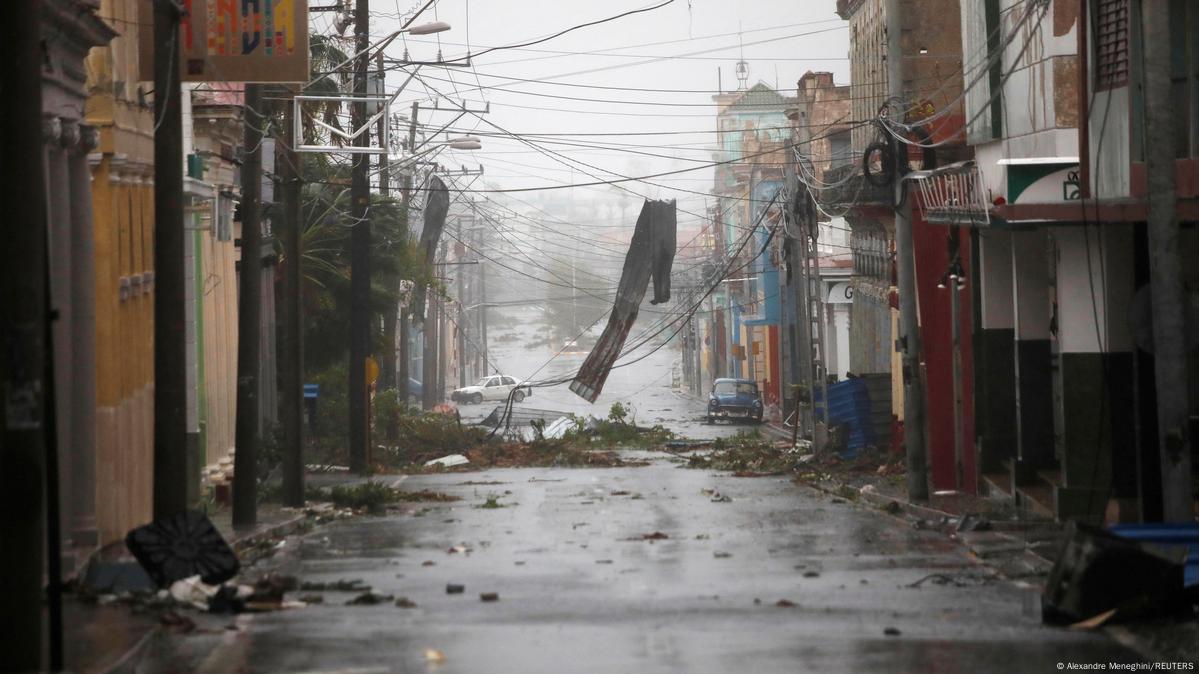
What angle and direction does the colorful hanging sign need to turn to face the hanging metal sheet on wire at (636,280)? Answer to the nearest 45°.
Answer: approximately 135° to its left

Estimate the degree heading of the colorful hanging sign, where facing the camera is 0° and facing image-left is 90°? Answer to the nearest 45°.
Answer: approximately 0°

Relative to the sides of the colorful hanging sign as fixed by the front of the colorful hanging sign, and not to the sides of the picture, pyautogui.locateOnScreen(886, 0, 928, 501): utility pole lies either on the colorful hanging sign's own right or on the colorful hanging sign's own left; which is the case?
on the colorful hanging sign's own left

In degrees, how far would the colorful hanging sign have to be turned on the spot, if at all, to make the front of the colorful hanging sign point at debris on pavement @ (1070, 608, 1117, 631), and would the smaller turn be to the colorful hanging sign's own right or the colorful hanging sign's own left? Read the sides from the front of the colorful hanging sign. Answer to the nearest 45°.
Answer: approximately 45° to the colorful hanging sign's own left

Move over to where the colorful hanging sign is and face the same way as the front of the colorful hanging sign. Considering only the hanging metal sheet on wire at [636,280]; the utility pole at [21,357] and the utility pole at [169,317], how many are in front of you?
2

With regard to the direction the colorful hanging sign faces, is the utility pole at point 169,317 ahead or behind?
ahead

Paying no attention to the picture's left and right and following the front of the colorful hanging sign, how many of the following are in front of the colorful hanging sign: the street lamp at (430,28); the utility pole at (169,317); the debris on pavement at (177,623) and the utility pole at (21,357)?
3

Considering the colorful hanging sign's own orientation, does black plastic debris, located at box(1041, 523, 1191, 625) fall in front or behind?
in front

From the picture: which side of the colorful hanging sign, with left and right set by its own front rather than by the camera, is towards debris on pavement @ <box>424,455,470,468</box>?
back

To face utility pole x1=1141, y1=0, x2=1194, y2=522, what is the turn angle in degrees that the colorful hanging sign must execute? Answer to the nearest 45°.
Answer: approximately 45° to its left

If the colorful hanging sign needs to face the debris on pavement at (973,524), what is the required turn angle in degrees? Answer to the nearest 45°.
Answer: approximately 90° to its left

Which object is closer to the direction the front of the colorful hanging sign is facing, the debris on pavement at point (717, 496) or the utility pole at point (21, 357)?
the utility pole
